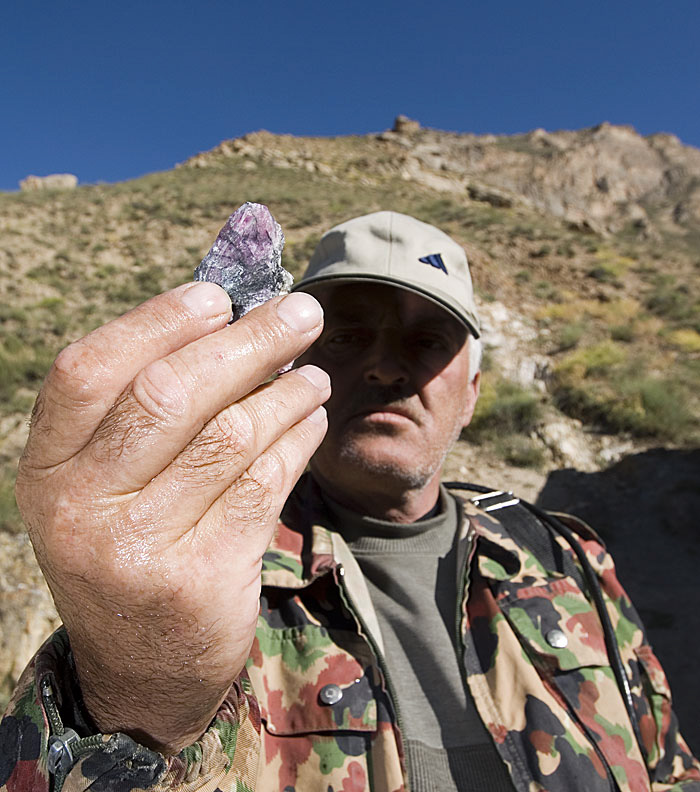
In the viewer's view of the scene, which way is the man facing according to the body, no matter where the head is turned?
toward the camera

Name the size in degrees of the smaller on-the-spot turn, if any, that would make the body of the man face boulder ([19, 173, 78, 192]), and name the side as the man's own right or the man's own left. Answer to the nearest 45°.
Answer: approximately 135° to the man's own right

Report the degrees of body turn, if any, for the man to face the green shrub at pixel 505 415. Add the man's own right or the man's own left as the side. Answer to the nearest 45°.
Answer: approximately 180°

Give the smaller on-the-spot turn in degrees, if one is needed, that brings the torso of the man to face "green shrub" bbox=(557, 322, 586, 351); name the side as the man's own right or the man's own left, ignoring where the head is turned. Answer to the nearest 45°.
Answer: approximately 135° to the man's own left

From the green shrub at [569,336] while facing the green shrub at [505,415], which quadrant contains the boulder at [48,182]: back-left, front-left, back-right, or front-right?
back-right

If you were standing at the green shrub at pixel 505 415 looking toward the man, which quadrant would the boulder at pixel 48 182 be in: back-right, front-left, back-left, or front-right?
back-right
